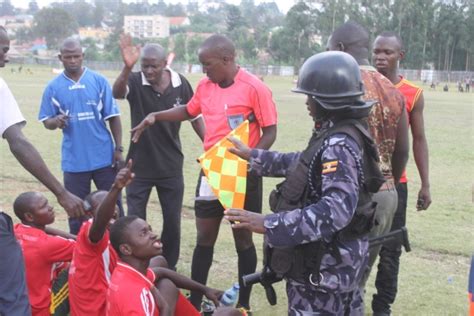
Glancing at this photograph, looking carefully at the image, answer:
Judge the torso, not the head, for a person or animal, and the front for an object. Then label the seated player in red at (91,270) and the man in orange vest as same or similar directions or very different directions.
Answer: very different directions

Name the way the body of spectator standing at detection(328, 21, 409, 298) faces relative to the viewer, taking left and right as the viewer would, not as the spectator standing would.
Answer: facing away from the viewer and to the left of the viewer

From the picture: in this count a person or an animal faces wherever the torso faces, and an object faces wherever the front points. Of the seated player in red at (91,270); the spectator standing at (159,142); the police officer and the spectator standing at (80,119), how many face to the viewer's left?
1

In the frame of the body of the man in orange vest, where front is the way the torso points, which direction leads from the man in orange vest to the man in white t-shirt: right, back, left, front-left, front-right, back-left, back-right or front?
front

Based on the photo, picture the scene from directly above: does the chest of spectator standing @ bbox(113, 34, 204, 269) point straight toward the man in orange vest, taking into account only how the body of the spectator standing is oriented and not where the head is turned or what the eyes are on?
no

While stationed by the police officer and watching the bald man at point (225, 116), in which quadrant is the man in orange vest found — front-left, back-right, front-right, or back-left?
front-right

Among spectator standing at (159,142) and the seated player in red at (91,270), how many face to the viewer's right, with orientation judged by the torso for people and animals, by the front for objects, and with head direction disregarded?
1

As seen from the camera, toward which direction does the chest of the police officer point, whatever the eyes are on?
to the viewer's left

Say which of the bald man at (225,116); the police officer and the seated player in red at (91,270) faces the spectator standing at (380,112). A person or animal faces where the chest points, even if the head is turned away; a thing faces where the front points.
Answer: the seated player in red

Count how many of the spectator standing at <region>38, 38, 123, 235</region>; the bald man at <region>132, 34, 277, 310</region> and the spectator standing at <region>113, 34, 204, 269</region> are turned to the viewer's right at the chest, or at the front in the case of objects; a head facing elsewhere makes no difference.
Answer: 0

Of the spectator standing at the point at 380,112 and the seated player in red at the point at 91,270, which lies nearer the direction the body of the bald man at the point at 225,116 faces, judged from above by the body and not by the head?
the seated player in red

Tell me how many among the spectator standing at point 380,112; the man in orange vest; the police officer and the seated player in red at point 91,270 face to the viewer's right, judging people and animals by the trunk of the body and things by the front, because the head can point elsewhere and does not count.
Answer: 1

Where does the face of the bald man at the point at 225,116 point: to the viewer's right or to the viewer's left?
to the viewer's left

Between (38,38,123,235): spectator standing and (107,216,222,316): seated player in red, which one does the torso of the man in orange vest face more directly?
the seated player in red

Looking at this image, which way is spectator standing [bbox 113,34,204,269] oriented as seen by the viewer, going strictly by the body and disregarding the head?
toward the camera

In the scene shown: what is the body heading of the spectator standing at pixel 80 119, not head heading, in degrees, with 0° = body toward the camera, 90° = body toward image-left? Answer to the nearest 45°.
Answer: approximately 0°

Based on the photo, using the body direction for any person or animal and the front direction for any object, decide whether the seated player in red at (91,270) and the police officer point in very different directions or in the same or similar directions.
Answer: very different directions

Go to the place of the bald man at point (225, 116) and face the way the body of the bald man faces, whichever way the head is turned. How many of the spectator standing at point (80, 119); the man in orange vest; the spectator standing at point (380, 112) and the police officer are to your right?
1

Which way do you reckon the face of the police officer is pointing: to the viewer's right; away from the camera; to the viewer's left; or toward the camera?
to the viewer's left

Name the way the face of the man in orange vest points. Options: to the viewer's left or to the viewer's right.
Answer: to the viewer's left

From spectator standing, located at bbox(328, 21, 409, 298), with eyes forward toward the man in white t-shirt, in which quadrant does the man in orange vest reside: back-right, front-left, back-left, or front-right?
back-right
